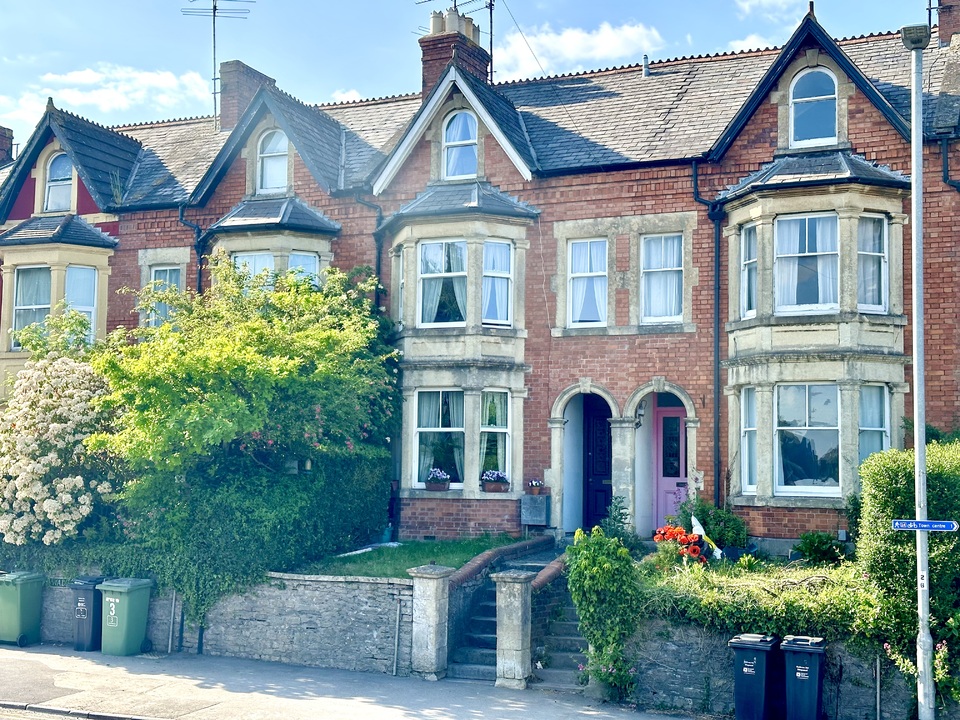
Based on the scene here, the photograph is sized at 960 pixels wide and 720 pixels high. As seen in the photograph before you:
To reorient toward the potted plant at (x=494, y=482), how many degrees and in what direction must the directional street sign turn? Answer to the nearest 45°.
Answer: approximately 135° to its right

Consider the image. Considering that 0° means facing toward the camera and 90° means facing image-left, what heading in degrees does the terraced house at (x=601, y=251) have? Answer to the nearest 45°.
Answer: approximately 45°

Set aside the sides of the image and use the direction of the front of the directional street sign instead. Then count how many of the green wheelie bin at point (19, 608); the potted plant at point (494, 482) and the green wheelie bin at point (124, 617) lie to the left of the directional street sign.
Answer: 0

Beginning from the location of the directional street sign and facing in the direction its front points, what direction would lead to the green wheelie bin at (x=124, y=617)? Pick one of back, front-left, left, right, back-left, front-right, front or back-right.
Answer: right

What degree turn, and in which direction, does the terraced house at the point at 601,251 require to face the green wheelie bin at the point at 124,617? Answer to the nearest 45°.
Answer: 0° — it already faces it

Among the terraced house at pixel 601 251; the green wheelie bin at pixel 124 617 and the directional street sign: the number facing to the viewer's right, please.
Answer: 0

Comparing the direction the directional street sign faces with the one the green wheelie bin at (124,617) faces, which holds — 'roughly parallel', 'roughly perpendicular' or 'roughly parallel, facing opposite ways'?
roughly parallel

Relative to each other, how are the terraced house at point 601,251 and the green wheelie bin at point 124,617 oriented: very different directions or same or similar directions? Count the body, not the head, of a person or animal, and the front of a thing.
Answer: same or similar directions

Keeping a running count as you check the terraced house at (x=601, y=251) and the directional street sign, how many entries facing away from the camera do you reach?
0

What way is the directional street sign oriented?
toward the camera

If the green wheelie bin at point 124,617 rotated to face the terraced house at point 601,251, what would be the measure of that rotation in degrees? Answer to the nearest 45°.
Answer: approximately 135° to its left

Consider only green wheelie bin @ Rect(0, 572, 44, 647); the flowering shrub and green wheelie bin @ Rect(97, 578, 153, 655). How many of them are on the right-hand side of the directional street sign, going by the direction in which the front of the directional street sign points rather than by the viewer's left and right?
3

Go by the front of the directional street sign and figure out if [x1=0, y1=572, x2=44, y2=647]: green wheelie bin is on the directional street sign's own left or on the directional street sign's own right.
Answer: on the directional street sign's own right
